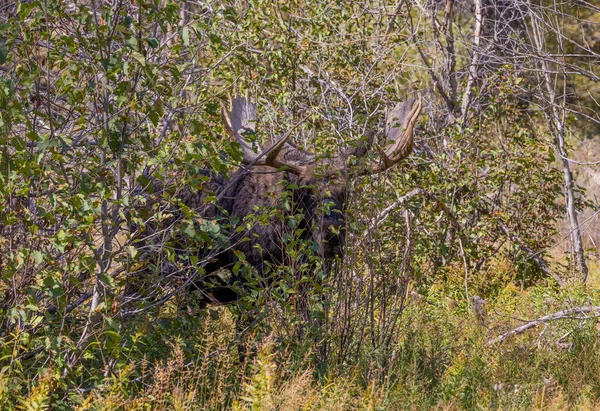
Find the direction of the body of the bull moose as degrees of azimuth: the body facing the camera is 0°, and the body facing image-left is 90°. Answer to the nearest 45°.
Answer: approximately 315°

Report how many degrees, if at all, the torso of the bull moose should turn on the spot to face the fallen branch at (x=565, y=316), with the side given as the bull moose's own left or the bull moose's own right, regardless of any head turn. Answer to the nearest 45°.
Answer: approximately 45° to the bull moose's own left
